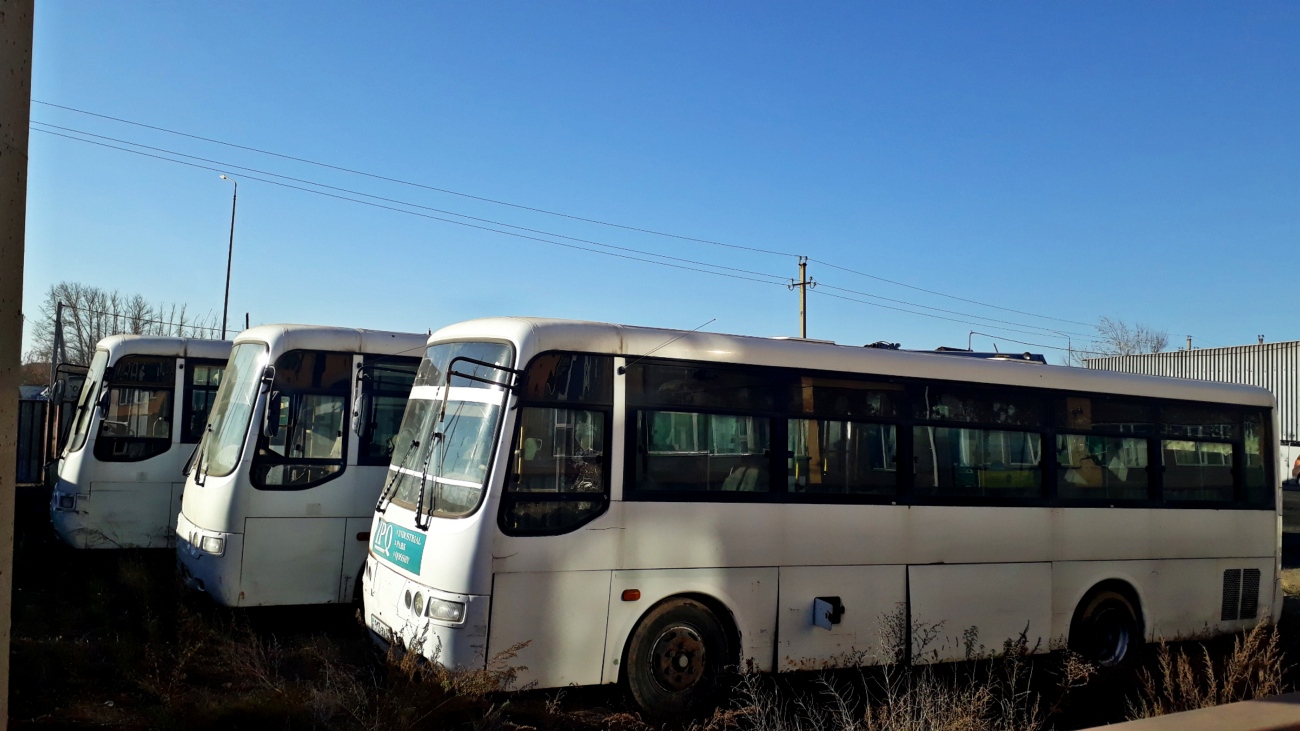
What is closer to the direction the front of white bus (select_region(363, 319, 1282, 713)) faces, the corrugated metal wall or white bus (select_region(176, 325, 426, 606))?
the white bus

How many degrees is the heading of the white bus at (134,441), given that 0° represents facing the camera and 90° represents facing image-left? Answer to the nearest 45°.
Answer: approximately 90°

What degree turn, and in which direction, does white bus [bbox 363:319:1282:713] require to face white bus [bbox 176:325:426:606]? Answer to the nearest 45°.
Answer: approximately 45° to its right

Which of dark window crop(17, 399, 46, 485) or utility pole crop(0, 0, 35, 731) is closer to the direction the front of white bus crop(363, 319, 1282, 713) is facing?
the utility pole

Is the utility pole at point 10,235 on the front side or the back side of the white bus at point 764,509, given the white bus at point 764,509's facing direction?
on the front side

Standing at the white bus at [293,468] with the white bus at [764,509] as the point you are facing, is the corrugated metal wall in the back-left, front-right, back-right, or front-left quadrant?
front-left

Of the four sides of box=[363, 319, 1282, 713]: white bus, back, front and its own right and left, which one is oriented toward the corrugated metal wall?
back

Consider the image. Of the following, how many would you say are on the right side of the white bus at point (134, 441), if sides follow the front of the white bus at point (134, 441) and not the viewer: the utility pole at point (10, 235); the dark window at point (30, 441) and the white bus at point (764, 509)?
1

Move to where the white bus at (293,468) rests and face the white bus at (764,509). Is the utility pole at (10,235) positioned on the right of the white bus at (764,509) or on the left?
right

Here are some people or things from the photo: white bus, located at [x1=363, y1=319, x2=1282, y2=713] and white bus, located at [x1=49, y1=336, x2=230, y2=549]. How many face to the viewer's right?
0

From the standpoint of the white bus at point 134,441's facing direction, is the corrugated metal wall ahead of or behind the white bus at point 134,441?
behind
